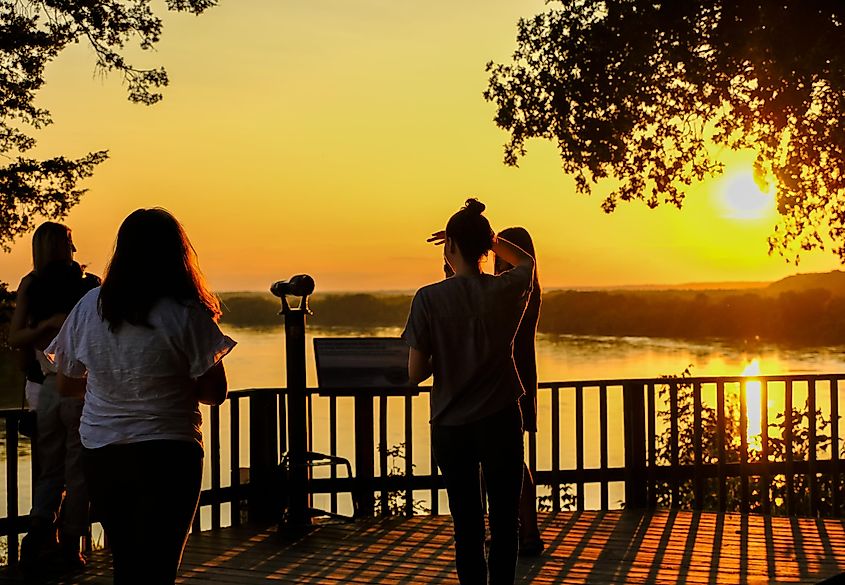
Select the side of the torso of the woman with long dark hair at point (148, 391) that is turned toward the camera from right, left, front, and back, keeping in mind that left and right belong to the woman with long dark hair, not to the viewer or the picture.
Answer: back

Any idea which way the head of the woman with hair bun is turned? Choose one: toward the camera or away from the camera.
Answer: away from the camera

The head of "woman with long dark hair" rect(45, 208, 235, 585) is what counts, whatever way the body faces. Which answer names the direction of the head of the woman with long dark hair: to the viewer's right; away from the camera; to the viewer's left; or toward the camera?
away from the camera

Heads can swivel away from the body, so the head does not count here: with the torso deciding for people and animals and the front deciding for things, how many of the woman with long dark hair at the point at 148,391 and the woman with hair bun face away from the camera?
2

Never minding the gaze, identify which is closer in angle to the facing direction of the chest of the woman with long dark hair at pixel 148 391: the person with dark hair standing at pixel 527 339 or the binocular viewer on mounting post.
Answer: the binocular viewer on mounting post

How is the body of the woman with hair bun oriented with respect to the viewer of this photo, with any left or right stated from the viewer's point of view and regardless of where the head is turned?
facing away from the viewer
